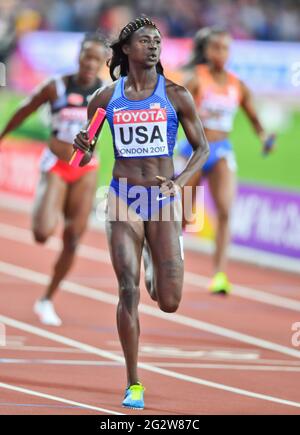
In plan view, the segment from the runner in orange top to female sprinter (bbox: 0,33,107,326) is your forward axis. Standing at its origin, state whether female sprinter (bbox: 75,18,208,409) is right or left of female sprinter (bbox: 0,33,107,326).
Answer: left

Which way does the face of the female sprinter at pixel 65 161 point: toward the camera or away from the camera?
toward the camera

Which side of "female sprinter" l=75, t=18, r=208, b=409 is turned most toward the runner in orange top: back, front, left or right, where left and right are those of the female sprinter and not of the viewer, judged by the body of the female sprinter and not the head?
back

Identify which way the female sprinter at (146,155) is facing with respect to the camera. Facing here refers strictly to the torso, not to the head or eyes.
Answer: toward the camera

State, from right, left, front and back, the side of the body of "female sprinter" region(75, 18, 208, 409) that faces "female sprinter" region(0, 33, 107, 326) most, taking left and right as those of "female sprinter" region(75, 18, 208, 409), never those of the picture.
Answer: back
